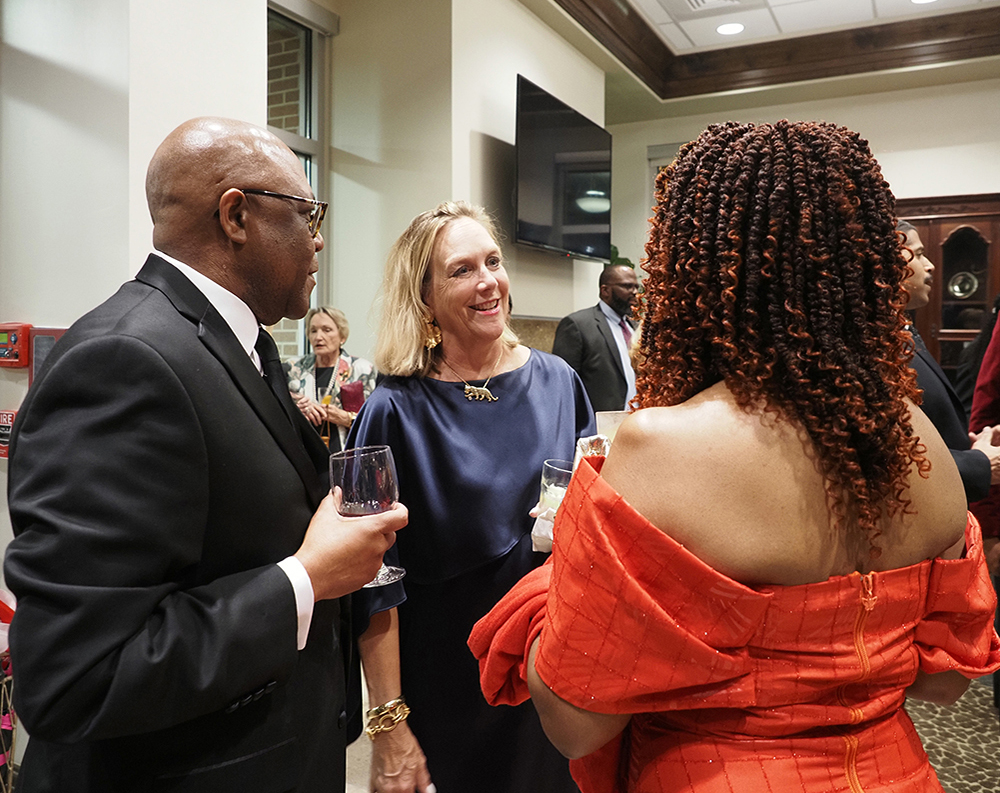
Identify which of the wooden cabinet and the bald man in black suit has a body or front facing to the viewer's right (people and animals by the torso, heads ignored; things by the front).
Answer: the bald man in black suit

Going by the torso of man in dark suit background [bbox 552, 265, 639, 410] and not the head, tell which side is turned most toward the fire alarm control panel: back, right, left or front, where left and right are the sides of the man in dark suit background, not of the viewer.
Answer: right

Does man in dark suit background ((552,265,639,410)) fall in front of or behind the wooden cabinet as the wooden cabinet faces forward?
in front

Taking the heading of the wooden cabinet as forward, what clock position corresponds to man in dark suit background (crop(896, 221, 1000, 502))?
The man in dark suit background is roughly at 12 o'clock from the wooden cabinet.

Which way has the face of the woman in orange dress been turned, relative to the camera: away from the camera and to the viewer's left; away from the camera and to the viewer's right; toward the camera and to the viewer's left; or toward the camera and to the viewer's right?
away from the camera and to the viewer's left

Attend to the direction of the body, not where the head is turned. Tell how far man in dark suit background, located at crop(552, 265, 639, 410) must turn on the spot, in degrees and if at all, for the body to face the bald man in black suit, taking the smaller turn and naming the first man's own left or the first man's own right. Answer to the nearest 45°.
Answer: approximately 45° to the first man's own right

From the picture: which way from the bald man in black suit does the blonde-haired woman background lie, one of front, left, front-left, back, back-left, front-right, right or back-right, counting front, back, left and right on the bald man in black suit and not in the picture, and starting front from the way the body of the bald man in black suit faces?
left

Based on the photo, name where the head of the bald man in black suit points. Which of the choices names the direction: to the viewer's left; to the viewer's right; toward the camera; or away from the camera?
to the viewer's right

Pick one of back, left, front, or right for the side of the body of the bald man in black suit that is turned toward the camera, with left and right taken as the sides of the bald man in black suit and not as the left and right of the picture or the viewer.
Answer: right

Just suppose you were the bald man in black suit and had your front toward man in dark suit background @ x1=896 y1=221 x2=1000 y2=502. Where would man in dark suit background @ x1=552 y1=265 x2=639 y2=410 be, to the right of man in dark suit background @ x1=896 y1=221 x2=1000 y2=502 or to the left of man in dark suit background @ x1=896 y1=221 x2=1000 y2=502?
left
